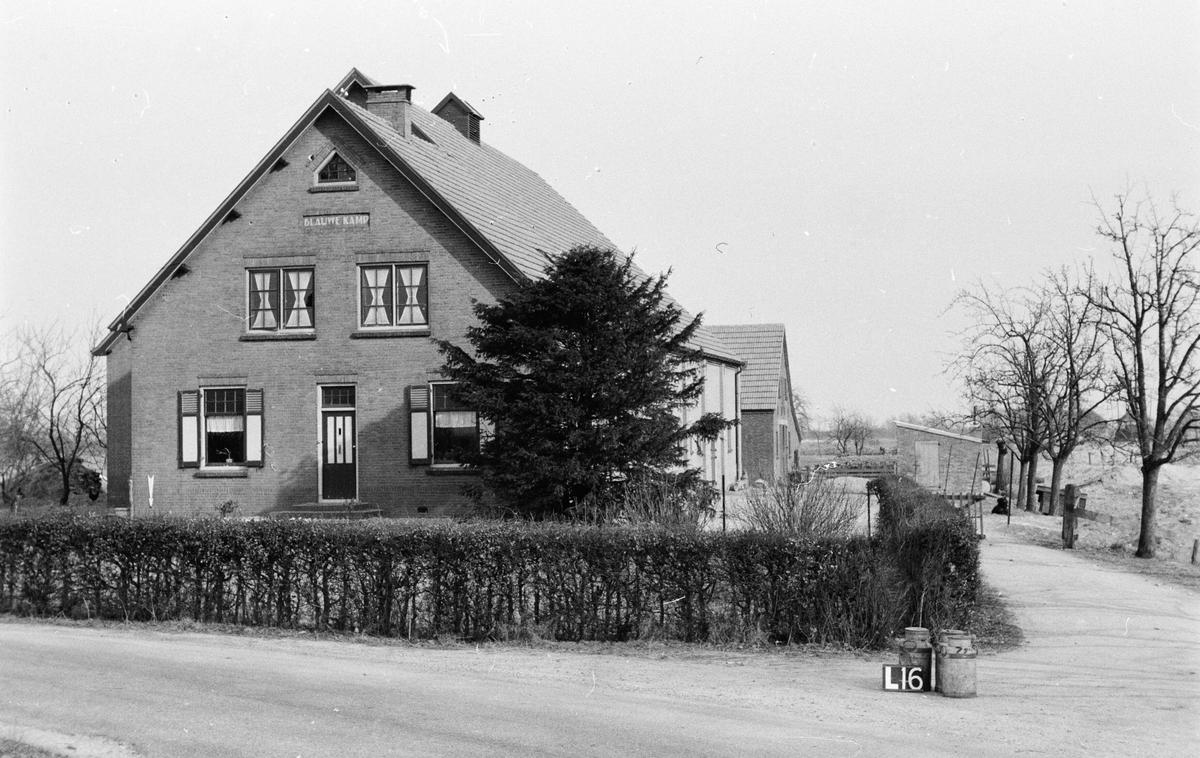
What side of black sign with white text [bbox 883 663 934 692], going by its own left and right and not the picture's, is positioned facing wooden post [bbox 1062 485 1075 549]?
back

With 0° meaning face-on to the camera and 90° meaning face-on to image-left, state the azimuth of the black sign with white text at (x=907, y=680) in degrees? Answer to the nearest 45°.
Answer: approximately 0°

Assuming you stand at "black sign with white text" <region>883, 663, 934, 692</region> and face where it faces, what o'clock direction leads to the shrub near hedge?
The shrub near hedge is roughly at 6 o'clock from the black sign with white text.

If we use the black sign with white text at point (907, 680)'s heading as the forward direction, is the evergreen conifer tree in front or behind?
behind

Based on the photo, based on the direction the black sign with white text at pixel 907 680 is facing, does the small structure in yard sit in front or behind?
behind
